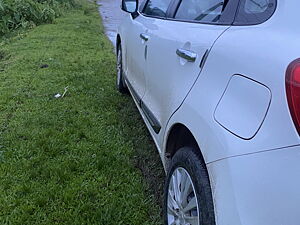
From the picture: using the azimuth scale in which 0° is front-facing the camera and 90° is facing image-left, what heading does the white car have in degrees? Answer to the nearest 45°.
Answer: approximately 135°
